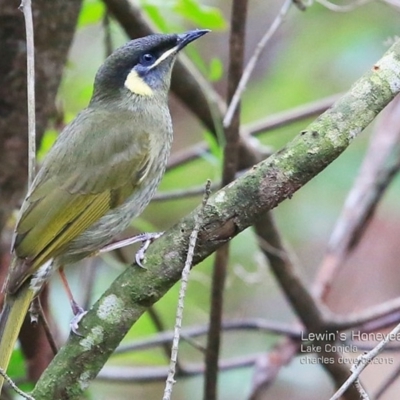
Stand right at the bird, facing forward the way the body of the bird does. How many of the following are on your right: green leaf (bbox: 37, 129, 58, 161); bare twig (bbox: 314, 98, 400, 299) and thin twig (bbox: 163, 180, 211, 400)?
1

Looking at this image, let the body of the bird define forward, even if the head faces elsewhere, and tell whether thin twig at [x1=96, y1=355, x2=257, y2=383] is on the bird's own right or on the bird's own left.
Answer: on the bird's own left

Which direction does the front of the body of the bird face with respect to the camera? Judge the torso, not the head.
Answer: to the viewer's right
